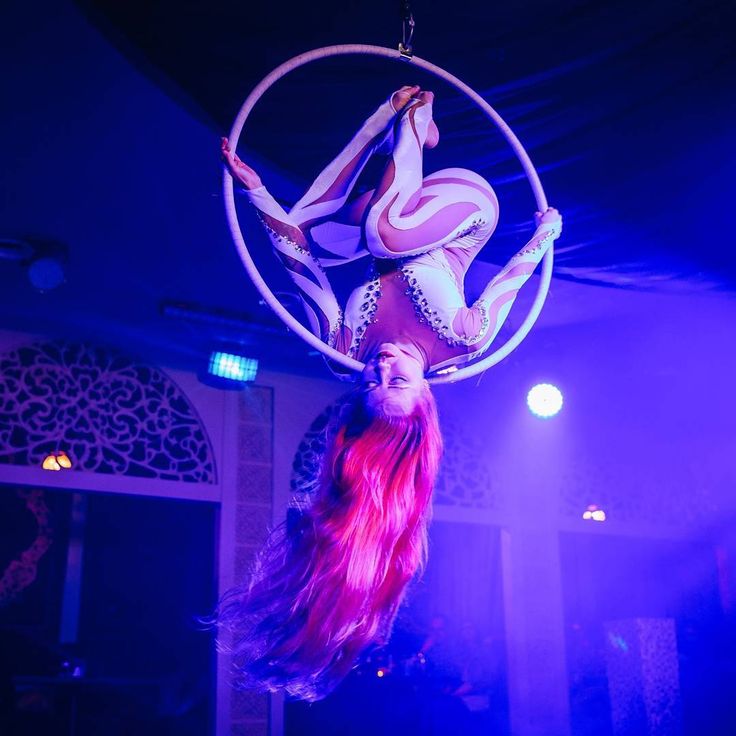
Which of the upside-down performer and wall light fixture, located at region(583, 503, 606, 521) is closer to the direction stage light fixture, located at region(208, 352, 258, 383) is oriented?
the upside-down performer

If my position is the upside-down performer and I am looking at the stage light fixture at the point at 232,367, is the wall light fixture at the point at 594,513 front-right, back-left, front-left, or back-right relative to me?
front-right

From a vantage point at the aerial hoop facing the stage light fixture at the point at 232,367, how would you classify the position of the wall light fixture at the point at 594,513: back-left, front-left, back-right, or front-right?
front-right

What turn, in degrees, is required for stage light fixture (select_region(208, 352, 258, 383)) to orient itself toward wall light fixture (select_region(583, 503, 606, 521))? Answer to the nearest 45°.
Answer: approximately 135° to its left

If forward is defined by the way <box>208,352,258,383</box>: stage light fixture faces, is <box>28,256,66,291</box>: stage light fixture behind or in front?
in front

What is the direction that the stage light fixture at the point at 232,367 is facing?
toward the camera

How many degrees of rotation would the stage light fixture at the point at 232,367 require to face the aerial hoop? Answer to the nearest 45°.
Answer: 0° — it already faces it

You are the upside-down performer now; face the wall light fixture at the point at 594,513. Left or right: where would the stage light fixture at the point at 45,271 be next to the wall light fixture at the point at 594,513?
left

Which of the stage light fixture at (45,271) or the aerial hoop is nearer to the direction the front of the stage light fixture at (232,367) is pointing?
the aerial hoop

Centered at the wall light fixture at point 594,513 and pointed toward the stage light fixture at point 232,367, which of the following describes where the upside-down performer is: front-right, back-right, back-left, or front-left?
front-left

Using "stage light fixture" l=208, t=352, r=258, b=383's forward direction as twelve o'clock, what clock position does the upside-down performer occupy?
The upside-down performer is roughly at 12 o'clock from the stage light fixture.

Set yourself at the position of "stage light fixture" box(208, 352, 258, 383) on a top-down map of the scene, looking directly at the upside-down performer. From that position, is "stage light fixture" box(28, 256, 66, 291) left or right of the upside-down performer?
right
